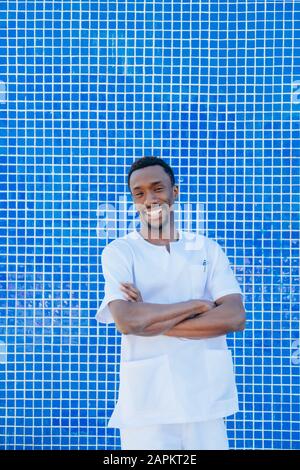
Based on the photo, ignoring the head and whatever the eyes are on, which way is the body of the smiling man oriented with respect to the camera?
toward the camera
